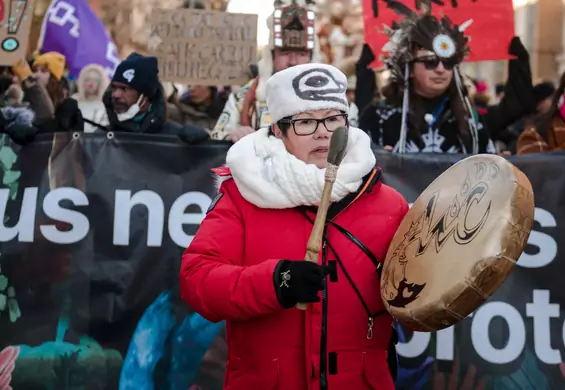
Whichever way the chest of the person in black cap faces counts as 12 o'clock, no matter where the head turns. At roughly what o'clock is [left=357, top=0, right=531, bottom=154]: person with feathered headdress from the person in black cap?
The person with feathered headdress is roughly at 8 o'clock from the person in black cap.

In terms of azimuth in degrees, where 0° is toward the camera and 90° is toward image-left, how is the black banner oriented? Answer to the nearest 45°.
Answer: approximately 0°

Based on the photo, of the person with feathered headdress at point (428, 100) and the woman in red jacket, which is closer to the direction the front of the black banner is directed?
the woman in red jacket

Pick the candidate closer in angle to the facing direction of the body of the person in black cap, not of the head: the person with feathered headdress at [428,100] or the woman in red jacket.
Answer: the woman in red jacket
